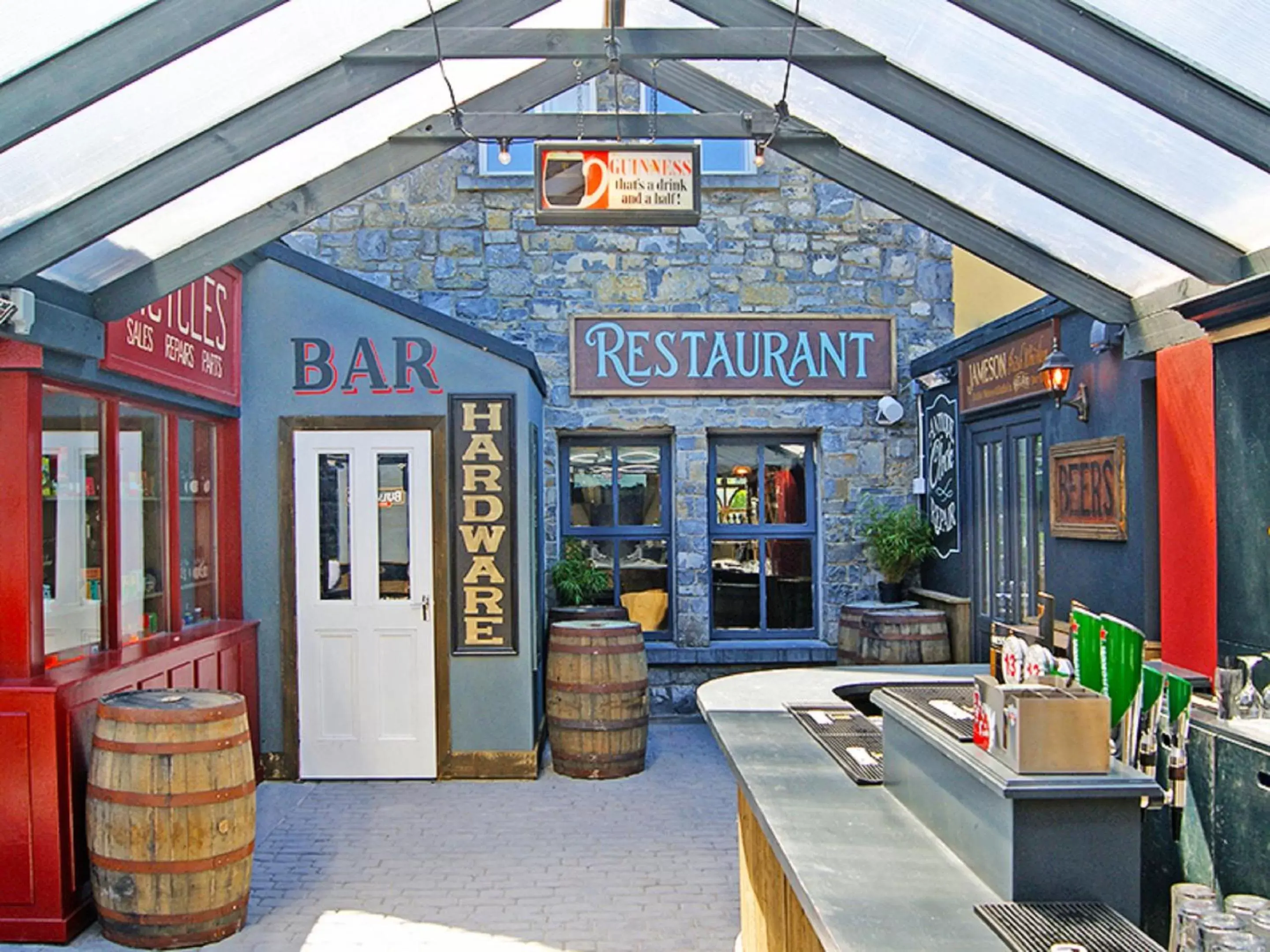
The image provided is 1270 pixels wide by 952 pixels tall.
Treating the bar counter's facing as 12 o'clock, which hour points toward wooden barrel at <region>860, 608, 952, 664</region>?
The wooden barrel is roughly at 3 o'clock from the bar counter.

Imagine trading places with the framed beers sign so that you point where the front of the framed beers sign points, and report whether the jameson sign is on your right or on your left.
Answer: on your right

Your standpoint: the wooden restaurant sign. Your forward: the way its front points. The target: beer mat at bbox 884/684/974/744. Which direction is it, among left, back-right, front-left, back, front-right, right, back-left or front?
front

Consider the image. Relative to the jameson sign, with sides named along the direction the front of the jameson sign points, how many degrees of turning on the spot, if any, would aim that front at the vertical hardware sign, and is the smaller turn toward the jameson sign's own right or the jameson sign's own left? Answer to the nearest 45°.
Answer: approximately 45° to the jameson sign's own right

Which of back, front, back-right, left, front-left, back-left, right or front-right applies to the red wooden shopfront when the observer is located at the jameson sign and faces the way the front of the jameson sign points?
front

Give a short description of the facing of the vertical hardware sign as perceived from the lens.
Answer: facing the viewer

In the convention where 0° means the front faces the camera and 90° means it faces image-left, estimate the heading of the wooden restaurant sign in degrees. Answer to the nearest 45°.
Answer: approximately 0°

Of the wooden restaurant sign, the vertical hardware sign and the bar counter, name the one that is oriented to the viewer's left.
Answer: the bar counter

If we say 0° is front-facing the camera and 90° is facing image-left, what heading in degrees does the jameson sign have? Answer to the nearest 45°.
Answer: approximately 45°

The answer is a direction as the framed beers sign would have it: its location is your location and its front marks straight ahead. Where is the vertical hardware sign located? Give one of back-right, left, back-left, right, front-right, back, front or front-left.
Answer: front-right

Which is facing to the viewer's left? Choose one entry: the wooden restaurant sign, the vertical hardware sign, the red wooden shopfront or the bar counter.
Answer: the bar counter
